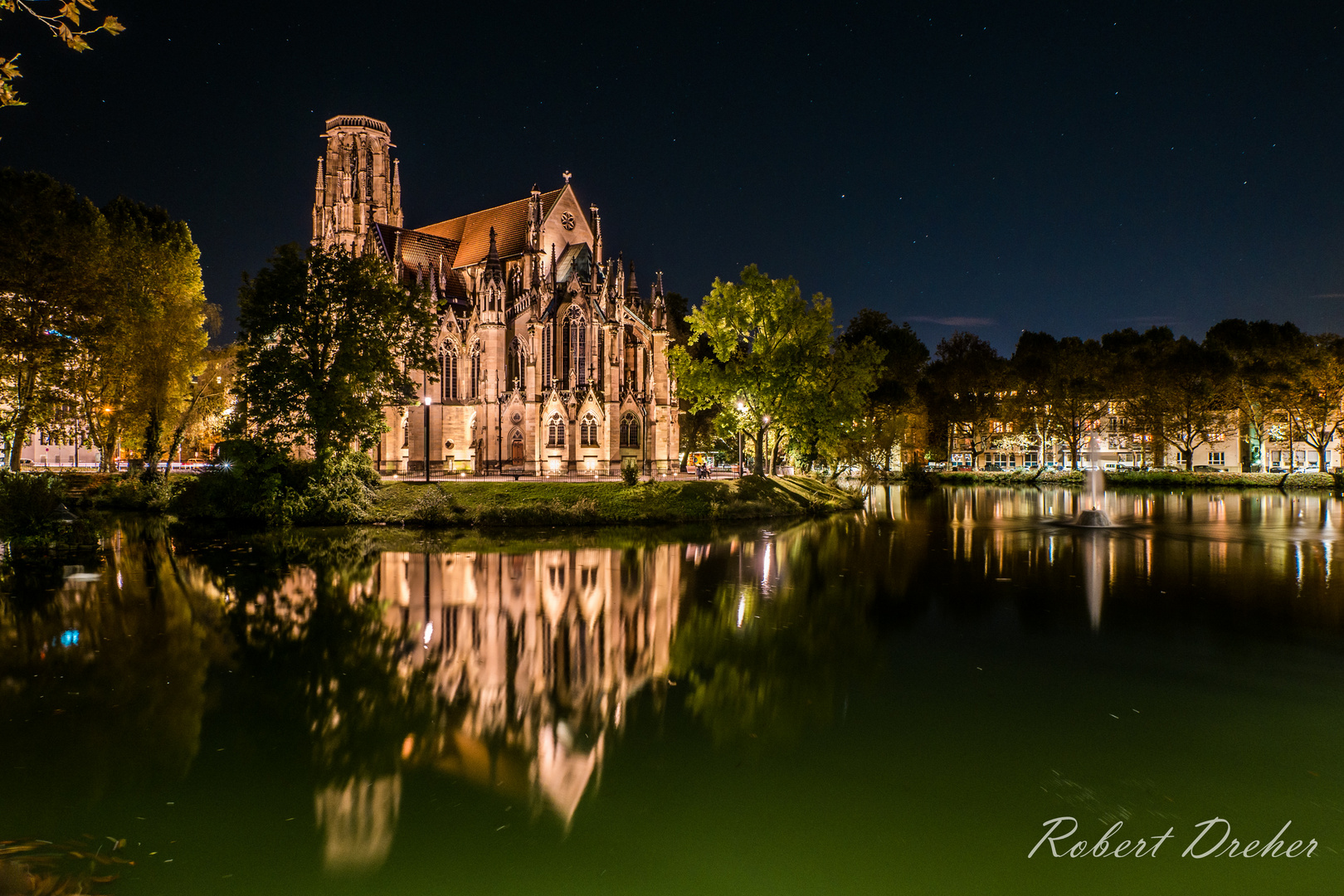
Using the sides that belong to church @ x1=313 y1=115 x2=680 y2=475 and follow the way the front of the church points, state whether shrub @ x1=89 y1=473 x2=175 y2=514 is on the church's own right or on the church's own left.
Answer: on the church's own left

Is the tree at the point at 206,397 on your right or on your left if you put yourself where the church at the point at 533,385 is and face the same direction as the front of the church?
on your left

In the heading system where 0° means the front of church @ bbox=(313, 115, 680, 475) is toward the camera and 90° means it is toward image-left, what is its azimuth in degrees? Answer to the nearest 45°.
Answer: approximately 135°

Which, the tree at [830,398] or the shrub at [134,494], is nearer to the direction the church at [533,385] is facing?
the shrub

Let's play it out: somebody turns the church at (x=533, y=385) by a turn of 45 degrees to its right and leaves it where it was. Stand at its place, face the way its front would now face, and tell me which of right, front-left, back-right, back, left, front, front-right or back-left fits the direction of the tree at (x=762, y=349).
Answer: back-right

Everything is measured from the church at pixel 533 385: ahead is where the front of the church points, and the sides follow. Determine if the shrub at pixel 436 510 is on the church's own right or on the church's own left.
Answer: on the church's own left
